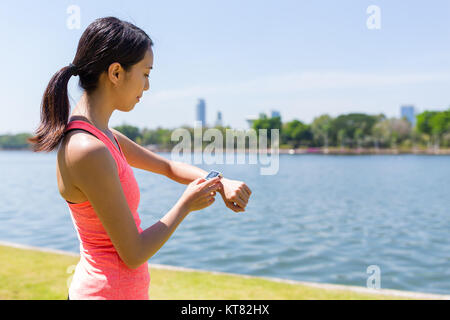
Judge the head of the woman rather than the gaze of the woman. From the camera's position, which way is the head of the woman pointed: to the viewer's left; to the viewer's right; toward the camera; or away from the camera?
to the viewer's right

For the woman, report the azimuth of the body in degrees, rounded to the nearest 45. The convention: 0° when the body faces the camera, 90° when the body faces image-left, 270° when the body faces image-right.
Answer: approximately 270°
